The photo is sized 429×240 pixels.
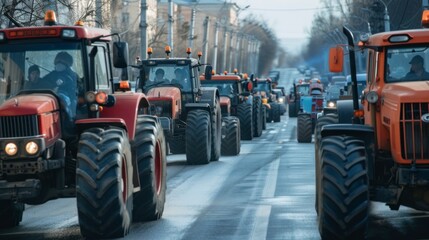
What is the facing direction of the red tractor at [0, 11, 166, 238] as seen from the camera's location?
facing the viewer and to the left of the viewer

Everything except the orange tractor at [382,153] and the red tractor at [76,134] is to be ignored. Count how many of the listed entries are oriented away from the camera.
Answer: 0

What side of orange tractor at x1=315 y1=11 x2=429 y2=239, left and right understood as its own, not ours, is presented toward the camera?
front

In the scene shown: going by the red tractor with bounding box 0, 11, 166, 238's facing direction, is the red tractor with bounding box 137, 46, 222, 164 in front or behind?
behind

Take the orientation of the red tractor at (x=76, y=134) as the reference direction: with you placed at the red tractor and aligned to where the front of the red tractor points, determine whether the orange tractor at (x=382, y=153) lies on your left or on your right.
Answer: on your left

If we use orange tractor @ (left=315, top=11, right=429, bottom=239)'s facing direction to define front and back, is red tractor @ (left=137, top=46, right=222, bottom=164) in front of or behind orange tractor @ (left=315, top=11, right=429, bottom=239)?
behind

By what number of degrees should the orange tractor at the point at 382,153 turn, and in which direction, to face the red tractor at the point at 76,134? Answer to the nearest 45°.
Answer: approximately 90° to its right
